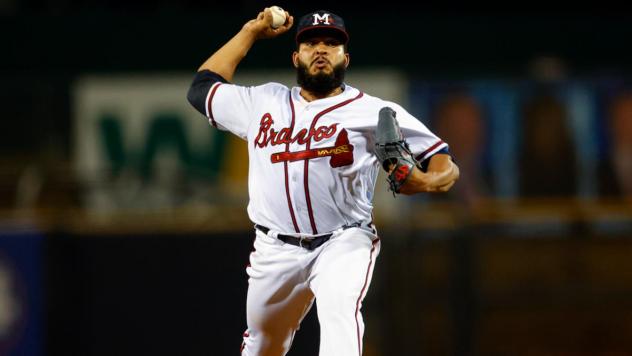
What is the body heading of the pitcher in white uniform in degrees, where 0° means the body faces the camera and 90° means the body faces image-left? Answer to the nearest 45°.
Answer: approximately 0°
